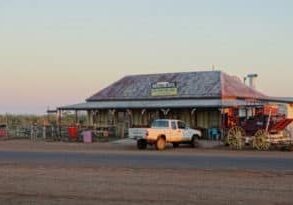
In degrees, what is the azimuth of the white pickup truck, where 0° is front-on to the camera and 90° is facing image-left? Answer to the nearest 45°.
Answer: approximately 225°

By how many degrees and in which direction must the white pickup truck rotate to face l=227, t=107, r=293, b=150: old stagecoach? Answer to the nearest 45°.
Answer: approximately 45° to its right
